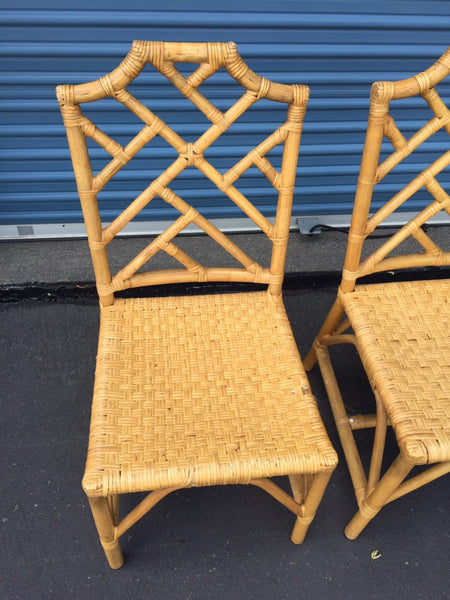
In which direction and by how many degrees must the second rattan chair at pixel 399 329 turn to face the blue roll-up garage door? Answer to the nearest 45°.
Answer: approximately 180°

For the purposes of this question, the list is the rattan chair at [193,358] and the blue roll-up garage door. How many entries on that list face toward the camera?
2

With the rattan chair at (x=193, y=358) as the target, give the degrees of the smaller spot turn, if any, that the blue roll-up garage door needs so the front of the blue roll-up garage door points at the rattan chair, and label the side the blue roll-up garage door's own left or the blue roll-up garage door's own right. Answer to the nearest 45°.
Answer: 0° — it already faces it

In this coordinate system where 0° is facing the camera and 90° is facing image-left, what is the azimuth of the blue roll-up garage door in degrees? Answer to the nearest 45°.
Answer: approximately 0°

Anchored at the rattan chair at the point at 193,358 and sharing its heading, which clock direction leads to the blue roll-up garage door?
The blue roll-up garage door is roughly at 6 o'clock from the rattan chair.
